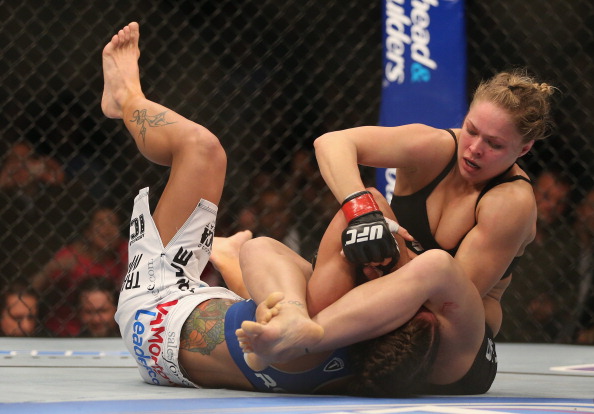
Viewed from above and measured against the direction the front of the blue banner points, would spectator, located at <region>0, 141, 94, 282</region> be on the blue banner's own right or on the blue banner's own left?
on the blue banner's own right

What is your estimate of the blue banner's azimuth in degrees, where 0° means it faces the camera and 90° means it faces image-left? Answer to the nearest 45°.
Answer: approximately 0°

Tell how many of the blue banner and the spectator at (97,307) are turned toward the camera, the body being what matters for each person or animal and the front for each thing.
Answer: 2

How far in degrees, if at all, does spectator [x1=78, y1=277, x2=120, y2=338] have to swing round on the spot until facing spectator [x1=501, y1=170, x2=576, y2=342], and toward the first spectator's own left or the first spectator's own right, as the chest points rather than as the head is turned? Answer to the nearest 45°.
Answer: approximately 90° to the first spectator's own left

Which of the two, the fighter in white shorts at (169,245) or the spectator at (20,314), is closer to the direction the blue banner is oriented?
the fighter in white shorts

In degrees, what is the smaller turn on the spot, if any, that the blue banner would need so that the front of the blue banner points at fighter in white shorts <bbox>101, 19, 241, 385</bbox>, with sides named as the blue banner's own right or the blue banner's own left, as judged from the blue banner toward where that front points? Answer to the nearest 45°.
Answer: approximately 45° to the blue banner's own right

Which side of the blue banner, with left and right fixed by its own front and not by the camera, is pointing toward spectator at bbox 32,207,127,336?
right

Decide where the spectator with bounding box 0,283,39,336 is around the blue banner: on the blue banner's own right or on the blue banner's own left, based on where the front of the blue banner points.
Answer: on the blue banner's own right

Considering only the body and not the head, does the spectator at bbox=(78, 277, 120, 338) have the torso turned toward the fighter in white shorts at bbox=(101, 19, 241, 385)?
yes
